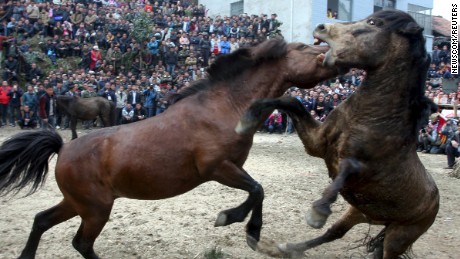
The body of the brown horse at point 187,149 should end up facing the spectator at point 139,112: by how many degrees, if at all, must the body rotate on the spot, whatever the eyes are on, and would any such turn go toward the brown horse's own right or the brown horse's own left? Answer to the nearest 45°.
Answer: approximately 90° to the brown horse's own left

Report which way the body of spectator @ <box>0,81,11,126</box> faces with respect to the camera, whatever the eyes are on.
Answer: toward the camera

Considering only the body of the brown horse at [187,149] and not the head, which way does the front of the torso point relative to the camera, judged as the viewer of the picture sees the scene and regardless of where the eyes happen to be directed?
to the viewer's right

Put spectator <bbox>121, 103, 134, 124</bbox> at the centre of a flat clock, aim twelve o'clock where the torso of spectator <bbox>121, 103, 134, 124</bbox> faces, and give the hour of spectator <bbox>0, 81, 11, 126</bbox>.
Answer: spectator <bbox>0, 81, 11, 126</bbox> is roughly at 3 o'clock from spectator <bbox>121, 103, 134, 124</bbox>.

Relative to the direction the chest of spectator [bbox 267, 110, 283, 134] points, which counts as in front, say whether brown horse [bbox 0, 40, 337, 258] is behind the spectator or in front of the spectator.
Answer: in front

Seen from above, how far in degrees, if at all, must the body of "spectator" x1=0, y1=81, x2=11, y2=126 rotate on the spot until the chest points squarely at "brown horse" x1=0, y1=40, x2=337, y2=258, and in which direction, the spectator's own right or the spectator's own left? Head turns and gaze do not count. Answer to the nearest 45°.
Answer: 0° — they already face it

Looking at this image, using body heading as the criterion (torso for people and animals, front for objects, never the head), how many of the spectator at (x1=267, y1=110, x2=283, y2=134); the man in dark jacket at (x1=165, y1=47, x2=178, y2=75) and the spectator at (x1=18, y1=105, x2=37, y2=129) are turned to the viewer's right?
0

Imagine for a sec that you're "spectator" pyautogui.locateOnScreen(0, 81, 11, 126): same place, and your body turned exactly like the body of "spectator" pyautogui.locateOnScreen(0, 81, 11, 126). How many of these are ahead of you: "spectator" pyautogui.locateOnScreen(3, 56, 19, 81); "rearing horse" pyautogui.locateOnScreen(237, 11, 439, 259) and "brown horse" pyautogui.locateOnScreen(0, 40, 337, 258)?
2

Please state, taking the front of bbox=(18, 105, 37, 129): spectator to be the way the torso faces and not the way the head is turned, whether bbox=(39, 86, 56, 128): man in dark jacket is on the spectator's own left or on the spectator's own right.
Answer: on the spectator's own left

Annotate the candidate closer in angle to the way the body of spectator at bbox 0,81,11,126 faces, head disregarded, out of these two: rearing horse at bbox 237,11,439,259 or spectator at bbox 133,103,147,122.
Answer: the rearing horse

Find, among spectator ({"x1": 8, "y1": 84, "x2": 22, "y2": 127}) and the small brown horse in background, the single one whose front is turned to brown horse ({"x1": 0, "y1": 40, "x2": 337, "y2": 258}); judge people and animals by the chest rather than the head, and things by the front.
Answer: the spectator

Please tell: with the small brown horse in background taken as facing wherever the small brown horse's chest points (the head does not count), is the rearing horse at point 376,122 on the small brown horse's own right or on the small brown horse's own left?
on the small brown horse's own left

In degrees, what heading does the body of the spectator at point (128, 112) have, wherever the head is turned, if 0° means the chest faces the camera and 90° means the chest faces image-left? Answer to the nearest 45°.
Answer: approximately 0°

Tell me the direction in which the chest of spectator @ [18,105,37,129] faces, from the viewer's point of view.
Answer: toward the camera

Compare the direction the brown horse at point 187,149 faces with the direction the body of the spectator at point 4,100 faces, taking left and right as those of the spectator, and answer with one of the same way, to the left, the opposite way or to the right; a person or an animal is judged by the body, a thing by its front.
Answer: to the left

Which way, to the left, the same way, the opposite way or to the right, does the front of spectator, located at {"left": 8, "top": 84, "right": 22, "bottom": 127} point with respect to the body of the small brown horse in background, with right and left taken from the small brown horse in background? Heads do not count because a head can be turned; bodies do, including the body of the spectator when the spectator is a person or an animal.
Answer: to the left
